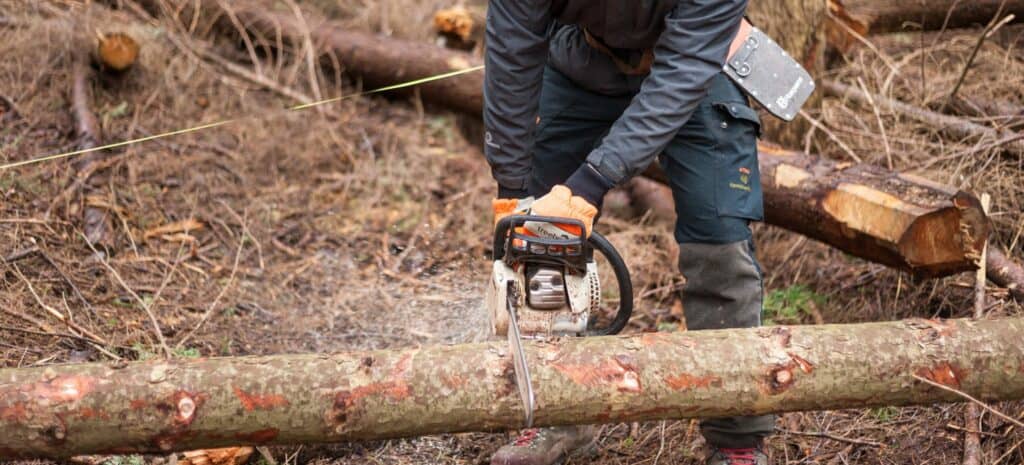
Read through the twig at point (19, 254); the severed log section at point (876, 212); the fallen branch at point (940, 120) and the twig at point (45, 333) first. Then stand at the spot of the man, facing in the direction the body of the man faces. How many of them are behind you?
2

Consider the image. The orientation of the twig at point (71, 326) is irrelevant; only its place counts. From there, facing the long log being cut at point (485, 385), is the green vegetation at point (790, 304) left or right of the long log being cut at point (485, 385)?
left

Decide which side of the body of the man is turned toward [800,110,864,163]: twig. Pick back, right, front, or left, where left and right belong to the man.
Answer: back

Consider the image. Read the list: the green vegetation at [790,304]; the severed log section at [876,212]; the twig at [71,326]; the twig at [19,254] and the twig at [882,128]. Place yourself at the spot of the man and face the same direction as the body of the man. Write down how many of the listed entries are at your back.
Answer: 3

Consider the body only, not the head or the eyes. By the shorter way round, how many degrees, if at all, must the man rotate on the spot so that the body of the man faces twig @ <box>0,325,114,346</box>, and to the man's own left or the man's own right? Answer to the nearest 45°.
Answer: approximately 45° to the man's own right

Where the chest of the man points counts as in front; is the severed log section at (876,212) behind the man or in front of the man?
behind

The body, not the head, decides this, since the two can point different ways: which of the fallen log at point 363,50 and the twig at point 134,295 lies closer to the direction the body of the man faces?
the twig

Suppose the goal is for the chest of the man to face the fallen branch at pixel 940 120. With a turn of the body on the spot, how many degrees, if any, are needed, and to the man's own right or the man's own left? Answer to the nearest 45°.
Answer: approximately 180°

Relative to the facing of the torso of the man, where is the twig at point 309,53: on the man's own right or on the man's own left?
on the man's own right

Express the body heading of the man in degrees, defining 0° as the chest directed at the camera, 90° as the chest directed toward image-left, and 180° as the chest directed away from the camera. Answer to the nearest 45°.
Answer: approximately 45°

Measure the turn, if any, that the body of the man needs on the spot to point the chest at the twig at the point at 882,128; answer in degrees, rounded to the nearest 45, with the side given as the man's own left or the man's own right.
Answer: approximately 180°

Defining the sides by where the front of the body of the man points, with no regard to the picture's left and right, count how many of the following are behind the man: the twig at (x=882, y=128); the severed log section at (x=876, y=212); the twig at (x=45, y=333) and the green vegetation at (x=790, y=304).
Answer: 3

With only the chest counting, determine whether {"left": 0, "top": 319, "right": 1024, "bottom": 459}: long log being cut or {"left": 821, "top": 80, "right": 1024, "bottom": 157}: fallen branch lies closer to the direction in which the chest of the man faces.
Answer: the long log being cut
